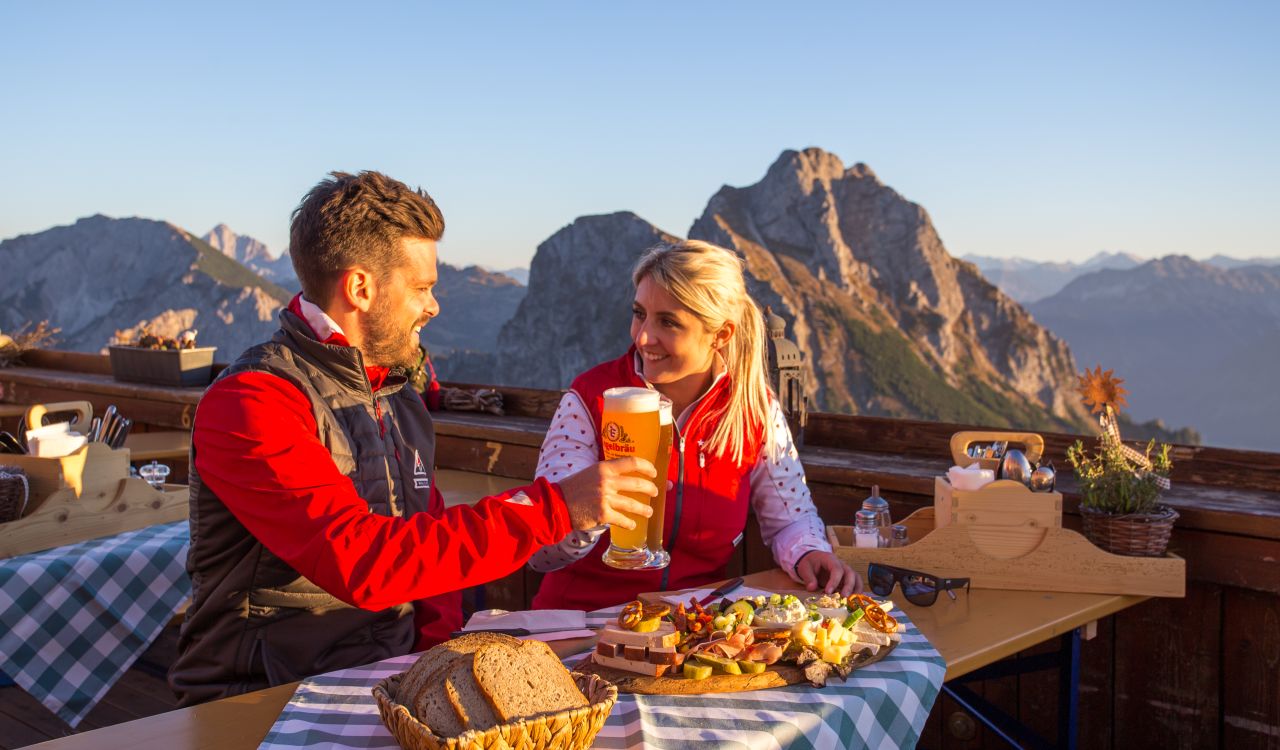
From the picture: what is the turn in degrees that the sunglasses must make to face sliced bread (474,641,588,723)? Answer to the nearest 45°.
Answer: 0° — it already faces it

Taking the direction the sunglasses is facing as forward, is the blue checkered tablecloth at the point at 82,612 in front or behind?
in front

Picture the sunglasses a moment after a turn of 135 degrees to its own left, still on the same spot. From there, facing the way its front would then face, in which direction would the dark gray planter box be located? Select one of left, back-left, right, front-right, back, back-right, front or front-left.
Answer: back-left

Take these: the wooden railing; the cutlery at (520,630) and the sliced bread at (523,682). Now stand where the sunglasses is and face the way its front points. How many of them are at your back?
1

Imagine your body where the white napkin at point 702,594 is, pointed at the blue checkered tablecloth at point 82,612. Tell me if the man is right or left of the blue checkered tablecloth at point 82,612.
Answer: left

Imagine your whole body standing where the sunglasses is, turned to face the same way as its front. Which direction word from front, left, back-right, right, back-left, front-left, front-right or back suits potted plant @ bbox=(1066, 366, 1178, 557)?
back

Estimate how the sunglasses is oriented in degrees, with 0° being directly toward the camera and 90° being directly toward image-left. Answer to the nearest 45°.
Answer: approximately 45°

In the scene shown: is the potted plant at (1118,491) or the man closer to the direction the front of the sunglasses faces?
the man

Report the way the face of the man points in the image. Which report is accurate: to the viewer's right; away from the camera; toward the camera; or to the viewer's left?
to the viewer's right
